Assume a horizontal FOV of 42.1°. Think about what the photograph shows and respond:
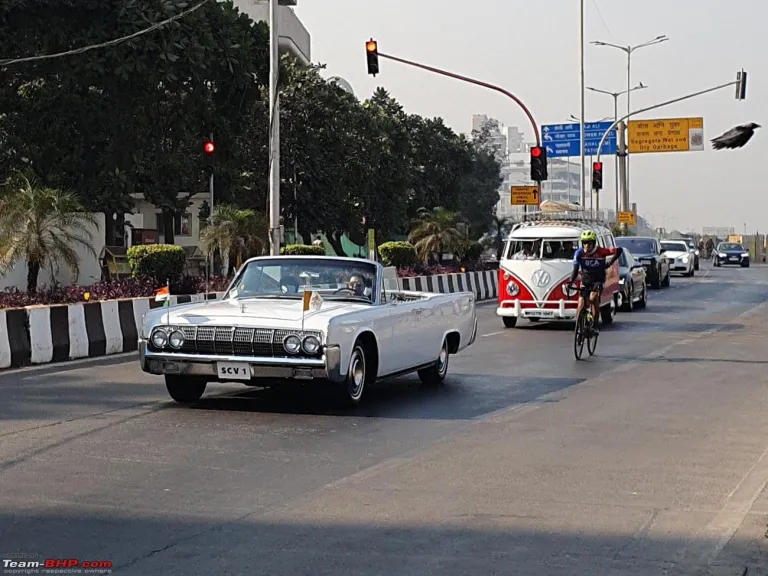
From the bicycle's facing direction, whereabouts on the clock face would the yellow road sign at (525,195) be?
The yellow road sign is roughly at 6 o'clock from the bicycle.

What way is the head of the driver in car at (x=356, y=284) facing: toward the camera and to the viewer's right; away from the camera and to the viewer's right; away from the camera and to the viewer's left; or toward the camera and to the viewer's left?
toward the camera and to the viewer's left

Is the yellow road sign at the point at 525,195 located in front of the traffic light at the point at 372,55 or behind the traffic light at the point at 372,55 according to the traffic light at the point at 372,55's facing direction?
behind

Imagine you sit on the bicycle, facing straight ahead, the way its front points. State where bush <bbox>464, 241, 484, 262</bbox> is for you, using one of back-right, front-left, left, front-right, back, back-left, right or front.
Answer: back

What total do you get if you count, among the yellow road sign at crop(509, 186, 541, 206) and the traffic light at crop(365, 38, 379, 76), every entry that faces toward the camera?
2

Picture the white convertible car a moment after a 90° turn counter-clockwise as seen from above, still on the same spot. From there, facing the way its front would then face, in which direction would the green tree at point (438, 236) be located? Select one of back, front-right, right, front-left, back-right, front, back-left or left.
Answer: back-left

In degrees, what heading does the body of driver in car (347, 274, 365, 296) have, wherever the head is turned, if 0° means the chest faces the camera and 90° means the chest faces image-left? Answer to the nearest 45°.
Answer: approximately 45°

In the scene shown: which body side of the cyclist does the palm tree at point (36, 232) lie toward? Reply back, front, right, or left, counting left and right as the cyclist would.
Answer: right

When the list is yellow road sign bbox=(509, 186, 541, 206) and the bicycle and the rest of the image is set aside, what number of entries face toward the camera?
2
